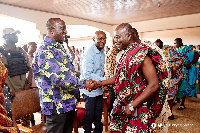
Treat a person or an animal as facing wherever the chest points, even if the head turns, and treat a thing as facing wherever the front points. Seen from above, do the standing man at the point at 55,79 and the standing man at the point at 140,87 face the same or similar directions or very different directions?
very different directions

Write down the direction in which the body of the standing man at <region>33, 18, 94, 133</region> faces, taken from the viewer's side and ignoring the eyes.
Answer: to the viewer's right

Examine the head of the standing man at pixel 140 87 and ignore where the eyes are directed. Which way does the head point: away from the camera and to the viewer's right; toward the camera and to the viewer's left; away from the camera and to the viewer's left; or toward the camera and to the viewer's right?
toward the camera and to the viewer's left

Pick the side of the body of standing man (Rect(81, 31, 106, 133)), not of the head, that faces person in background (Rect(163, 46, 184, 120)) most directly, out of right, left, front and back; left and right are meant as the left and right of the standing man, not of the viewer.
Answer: left

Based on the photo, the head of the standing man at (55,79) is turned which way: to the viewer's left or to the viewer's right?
to the viewer's right

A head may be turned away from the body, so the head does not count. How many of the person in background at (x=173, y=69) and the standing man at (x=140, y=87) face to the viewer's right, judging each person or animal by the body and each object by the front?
0

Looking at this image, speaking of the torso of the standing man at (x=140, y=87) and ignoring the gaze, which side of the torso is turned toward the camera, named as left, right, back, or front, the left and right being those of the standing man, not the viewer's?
left

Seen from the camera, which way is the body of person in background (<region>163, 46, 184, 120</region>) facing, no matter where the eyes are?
to the viewer's left

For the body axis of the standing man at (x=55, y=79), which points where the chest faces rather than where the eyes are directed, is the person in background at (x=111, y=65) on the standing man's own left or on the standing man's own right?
on the standing man's own left

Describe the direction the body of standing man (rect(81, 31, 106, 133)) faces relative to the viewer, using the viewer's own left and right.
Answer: facing the viewer and to the right of the viewer
